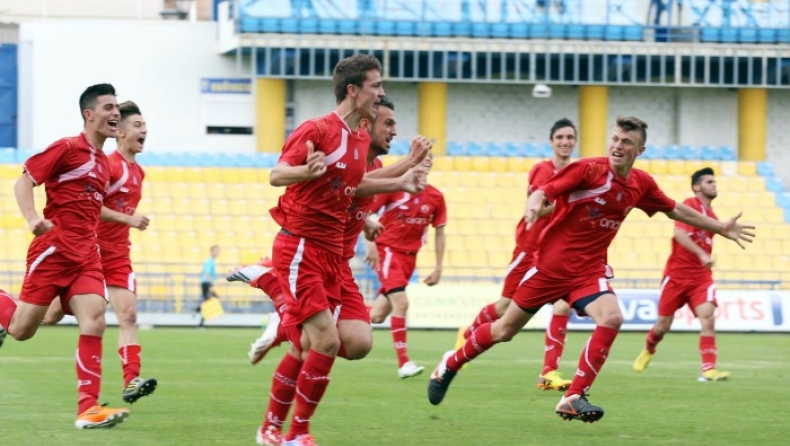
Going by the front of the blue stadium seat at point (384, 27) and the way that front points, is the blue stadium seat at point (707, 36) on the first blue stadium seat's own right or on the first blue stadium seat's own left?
on the first blue stadium seat's own left

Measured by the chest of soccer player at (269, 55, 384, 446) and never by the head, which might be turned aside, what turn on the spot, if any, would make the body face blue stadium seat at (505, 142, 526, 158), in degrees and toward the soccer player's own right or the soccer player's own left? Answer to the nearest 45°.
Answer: approximately 135° to the soccer player's own left

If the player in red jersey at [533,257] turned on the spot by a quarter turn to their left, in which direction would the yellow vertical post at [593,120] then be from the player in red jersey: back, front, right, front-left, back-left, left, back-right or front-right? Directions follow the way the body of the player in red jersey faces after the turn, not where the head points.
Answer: front-left

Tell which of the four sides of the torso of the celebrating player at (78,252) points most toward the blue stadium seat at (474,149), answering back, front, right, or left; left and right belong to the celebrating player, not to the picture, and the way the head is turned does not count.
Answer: left

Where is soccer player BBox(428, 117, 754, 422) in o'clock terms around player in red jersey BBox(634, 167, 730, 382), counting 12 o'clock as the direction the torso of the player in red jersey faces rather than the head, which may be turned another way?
The soccer player is roughly at 2 o'clock from the player in red jersey.

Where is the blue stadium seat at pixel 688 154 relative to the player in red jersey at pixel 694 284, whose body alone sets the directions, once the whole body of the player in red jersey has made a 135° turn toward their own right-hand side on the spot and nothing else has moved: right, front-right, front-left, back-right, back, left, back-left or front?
right

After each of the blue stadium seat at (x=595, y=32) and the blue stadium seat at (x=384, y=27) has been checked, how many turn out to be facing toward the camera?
2

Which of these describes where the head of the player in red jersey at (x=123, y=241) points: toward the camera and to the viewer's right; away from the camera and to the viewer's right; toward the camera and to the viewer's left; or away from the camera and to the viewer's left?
toward the camera and to the viewer's right
